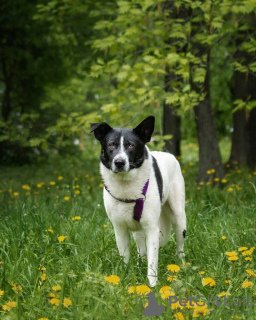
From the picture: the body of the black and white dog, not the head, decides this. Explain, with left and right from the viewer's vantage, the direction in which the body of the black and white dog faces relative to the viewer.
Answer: facing the viewer and to the left of the viewer

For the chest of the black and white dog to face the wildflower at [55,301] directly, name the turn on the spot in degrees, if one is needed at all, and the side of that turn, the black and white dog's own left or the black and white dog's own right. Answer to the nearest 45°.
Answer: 0° — it already faces it

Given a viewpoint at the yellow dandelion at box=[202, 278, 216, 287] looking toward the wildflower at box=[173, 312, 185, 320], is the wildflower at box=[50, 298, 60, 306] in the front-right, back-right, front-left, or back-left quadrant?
front-right

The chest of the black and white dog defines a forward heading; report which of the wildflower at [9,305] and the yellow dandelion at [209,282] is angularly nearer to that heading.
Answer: the wildflower

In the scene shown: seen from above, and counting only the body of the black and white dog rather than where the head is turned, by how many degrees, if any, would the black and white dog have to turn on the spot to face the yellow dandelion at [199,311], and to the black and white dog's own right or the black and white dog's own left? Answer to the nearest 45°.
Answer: approximately 45° to the black and white dog's own left

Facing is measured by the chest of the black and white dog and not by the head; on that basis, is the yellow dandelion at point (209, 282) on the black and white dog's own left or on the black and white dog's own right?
on the black and white dog's own left

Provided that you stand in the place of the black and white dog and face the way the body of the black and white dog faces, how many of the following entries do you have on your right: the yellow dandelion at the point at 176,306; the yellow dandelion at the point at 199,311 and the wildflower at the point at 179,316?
0

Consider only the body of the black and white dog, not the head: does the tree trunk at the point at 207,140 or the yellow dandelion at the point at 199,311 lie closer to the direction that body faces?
the yellow dandelion

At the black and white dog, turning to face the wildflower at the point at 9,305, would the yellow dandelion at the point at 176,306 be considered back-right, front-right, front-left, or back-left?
front-left

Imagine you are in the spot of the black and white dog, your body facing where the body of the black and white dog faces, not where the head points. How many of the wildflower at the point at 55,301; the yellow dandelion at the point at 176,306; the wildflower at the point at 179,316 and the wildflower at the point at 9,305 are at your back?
0

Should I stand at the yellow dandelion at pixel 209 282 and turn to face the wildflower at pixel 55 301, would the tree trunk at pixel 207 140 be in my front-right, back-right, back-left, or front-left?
back-right

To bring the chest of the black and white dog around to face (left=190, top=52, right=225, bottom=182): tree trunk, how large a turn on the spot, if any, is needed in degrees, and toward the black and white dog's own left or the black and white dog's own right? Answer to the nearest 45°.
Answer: approximately 135° to the black and white dog's own right

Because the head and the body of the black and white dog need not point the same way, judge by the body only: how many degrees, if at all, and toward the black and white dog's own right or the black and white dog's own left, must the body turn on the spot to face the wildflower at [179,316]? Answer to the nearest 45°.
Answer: approximately 45° to the black and white dog's own left

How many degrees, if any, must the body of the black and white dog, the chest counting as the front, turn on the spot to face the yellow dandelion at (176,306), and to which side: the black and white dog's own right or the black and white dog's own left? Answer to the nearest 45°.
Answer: approximately 45° to the black and white dog's own left

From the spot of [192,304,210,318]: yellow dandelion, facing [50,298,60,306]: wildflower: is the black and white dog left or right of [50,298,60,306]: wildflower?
right
